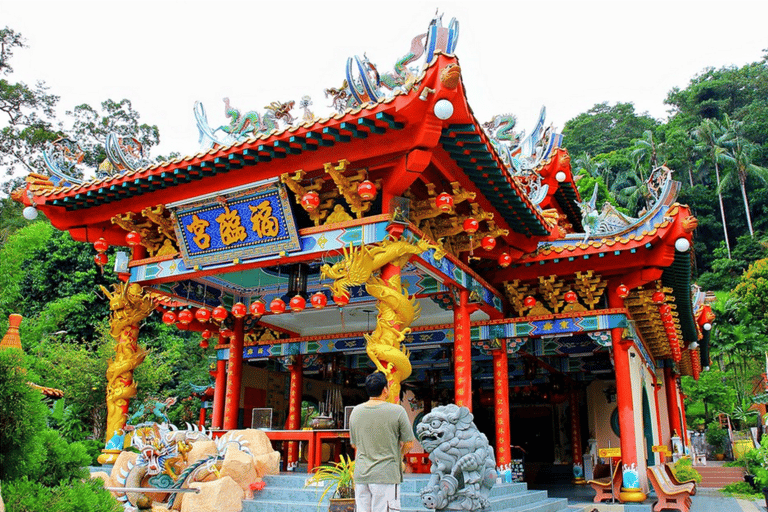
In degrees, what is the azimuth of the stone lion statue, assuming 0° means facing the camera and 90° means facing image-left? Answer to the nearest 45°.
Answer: approximately 90°

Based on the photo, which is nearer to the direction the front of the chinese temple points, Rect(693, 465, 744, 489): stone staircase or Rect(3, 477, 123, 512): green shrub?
the green shrub

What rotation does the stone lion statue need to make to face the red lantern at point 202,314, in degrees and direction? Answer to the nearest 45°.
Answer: approximately 45° to its right

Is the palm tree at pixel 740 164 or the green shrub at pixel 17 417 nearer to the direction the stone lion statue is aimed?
the green shrub

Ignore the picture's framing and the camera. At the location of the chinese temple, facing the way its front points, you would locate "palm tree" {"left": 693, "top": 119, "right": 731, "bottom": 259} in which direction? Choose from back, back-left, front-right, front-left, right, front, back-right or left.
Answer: back

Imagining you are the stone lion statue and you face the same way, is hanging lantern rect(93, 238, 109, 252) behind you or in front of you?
in front

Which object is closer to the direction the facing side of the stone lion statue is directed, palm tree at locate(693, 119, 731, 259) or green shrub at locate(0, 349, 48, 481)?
the green shrub

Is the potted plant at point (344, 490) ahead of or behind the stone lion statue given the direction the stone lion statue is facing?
ahead
